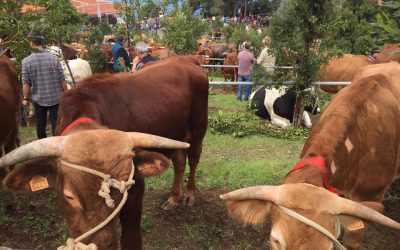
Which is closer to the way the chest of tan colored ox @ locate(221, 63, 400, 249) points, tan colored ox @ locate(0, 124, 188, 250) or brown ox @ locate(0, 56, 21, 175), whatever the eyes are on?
the tan colored ox

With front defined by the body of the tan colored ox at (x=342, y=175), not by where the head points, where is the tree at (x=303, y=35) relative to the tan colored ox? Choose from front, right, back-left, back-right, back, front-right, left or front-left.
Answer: back-right

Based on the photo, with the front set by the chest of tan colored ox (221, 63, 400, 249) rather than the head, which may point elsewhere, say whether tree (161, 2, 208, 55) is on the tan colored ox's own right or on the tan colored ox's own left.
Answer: on the tan colored ox's own right

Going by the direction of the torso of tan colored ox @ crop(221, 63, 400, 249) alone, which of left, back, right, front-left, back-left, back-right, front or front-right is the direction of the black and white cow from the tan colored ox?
back-right

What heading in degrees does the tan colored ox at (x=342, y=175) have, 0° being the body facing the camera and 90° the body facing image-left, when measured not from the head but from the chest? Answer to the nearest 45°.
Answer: approximately 45°

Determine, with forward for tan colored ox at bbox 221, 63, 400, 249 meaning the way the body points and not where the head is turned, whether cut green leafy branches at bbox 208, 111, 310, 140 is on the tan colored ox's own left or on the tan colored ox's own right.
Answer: on the tan colored ox's own right

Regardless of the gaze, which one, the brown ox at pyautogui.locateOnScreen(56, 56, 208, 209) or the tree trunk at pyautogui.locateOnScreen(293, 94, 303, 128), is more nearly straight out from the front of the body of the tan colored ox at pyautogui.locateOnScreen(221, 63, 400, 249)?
the brown ox

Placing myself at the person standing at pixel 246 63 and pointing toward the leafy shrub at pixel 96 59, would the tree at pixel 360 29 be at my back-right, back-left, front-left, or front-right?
back-right

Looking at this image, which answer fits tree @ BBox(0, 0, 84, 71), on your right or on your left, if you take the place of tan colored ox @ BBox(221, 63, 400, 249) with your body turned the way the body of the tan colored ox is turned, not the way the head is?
on your right

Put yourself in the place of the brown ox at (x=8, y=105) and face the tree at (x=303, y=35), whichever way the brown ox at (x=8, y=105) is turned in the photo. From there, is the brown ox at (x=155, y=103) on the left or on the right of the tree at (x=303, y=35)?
right

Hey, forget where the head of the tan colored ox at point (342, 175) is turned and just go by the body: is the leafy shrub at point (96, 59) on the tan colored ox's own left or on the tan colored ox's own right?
on the tan colored ox's own right

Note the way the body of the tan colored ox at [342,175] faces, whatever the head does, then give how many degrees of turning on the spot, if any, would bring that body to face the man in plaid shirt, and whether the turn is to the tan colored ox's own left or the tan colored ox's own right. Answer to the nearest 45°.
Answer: approximately 45° to the tan colored ox's own right
